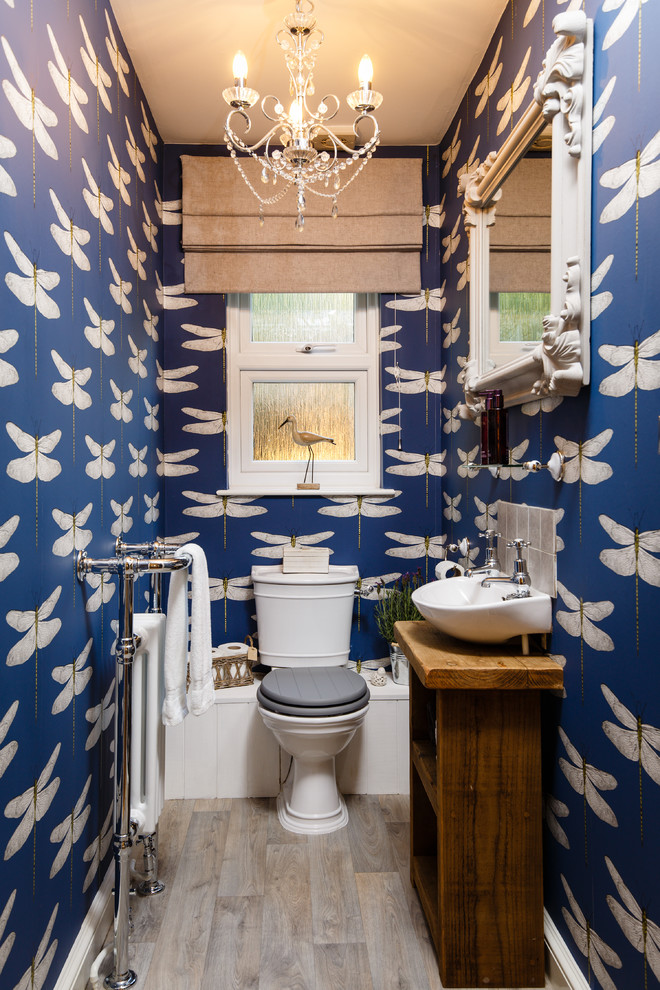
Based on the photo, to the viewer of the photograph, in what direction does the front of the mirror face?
facing to the left of the viewer

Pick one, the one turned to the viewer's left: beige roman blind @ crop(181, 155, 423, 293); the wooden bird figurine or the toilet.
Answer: the wooden bird figurine

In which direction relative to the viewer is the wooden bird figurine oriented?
to the viewer's left

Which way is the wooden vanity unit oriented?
to the viewer's left

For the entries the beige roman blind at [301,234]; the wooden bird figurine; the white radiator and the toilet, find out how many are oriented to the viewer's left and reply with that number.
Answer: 1

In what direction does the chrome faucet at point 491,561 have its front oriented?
to the viewer's left

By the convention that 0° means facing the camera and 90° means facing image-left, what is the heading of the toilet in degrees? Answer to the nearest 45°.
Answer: approximately 0°

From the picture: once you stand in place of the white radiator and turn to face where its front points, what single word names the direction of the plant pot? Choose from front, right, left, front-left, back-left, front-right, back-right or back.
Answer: front-left

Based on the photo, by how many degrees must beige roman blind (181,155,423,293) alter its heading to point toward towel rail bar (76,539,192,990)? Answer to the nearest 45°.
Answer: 0° — it already faces it

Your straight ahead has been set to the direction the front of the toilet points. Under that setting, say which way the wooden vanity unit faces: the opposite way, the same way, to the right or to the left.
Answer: to the right

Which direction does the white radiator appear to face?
to the viewer's right

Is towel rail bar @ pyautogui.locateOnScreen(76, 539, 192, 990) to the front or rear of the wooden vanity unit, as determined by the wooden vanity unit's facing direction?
to the front

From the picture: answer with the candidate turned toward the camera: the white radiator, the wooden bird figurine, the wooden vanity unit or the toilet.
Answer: the toilet

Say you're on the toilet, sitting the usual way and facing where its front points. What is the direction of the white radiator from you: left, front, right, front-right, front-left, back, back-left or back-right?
front-right

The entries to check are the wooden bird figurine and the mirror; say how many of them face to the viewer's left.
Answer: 2
